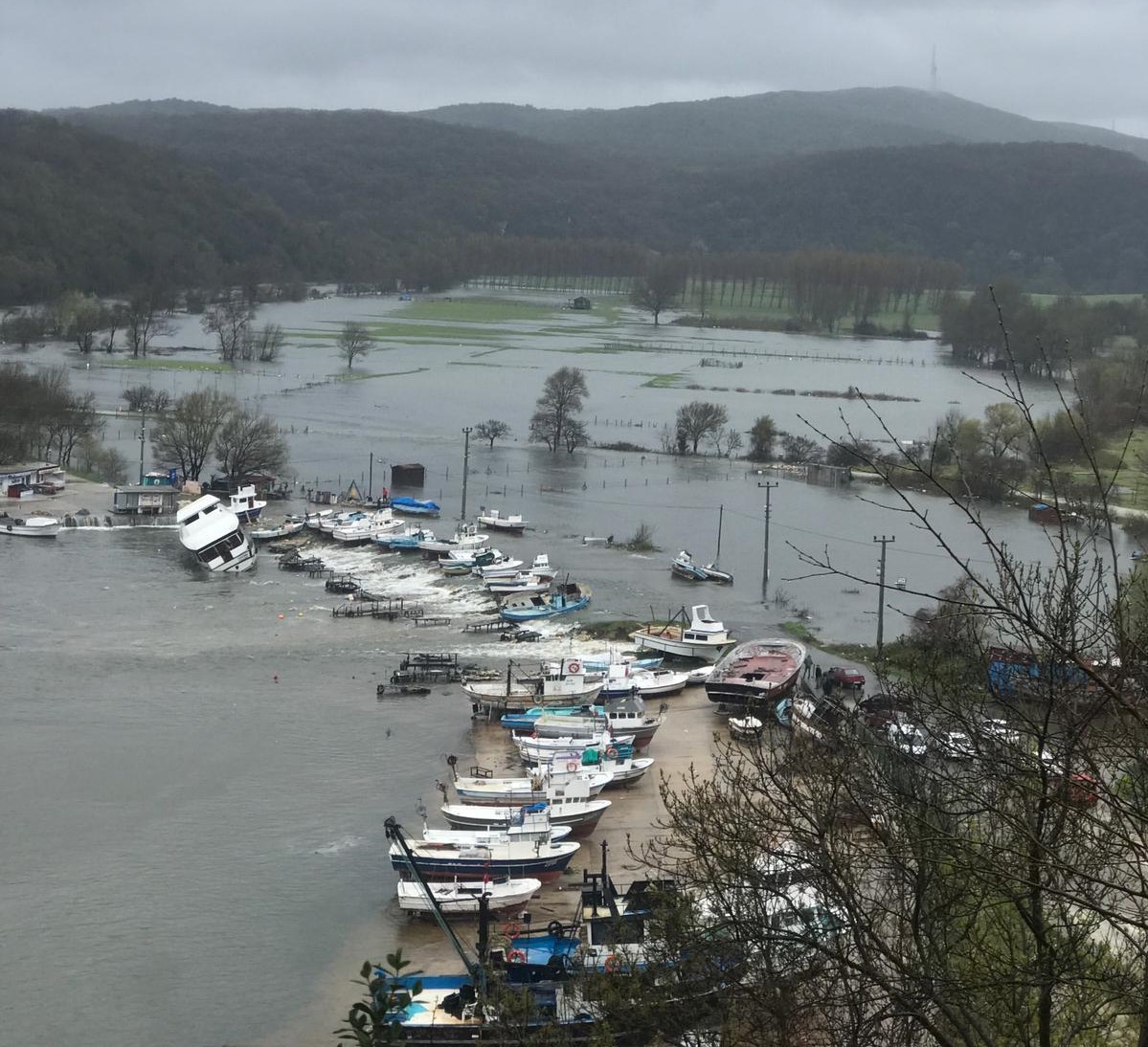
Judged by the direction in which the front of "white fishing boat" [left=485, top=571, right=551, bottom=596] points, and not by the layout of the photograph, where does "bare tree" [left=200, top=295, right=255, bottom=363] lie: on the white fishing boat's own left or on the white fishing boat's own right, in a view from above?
on the white fishing boat's own left

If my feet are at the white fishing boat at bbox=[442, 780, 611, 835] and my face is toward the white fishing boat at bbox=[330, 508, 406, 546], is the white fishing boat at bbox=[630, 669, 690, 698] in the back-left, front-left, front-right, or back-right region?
front-right

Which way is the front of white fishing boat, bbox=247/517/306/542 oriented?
to the viewer's right

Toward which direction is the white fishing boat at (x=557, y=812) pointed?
to the viewer's right

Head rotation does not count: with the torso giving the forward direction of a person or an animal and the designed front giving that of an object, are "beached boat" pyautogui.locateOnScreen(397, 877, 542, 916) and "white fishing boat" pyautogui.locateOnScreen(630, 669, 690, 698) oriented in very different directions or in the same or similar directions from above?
same or similar directions

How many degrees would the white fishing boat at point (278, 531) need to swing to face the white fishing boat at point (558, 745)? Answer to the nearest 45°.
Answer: approximately 90° to its right

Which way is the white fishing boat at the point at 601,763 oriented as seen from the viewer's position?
to the viewer's right

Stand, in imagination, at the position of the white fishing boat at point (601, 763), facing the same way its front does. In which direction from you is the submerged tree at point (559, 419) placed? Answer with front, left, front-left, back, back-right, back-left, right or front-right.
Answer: left

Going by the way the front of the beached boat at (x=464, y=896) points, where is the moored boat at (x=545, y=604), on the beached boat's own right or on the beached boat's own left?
on the beached boat's own left

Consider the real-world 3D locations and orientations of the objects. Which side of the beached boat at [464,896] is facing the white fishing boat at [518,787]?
left

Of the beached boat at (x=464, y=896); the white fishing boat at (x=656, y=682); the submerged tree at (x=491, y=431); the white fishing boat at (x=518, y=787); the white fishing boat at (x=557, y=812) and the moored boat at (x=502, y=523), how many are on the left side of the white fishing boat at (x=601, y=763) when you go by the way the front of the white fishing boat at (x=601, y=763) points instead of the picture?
3

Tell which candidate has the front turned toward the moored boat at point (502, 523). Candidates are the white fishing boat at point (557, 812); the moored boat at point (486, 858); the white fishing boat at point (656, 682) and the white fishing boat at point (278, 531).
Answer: the white fishing boat at point (278, 531)

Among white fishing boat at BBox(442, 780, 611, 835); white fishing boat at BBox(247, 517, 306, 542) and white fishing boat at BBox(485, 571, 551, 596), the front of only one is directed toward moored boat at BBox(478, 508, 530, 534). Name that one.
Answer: white fishing boat at BBox(247, 517, 306, 542)

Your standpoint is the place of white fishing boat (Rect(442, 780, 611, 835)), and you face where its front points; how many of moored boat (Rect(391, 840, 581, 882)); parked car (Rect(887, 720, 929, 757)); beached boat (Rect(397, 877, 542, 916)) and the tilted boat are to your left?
1

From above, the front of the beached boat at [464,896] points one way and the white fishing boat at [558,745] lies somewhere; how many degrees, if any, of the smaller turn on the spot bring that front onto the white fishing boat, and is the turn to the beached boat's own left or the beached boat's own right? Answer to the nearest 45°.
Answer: approximately 90° to the beached boat's own left

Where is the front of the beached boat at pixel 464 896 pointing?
to the viewer's right

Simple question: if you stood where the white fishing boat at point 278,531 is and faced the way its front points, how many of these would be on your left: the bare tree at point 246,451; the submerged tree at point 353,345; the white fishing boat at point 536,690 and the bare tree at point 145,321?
3

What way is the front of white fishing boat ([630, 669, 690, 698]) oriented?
to the viewer's right

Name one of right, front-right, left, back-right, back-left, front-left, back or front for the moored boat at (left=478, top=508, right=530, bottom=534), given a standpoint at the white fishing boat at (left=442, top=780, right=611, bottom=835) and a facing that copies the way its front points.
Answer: left

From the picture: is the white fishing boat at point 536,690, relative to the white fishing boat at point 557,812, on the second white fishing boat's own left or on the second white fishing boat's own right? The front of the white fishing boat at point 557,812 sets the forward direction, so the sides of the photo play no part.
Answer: on the second white fishing boat's own left
